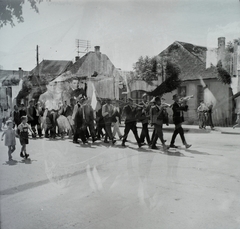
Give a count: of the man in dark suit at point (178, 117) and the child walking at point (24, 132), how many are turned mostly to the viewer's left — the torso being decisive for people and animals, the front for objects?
0

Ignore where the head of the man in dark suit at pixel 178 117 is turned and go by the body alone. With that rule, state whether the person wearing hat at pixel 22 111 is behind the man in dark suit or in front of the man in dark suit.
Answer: behind

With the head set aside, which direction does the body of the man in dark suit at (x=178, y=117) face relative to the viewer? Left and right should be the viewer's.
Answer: facing to the right of the viewer

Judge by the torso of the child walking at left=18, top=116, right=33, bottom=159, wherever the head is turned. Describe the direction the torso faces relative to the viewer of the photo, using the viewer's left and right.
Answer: facing the viewer and to the right of the viewer
